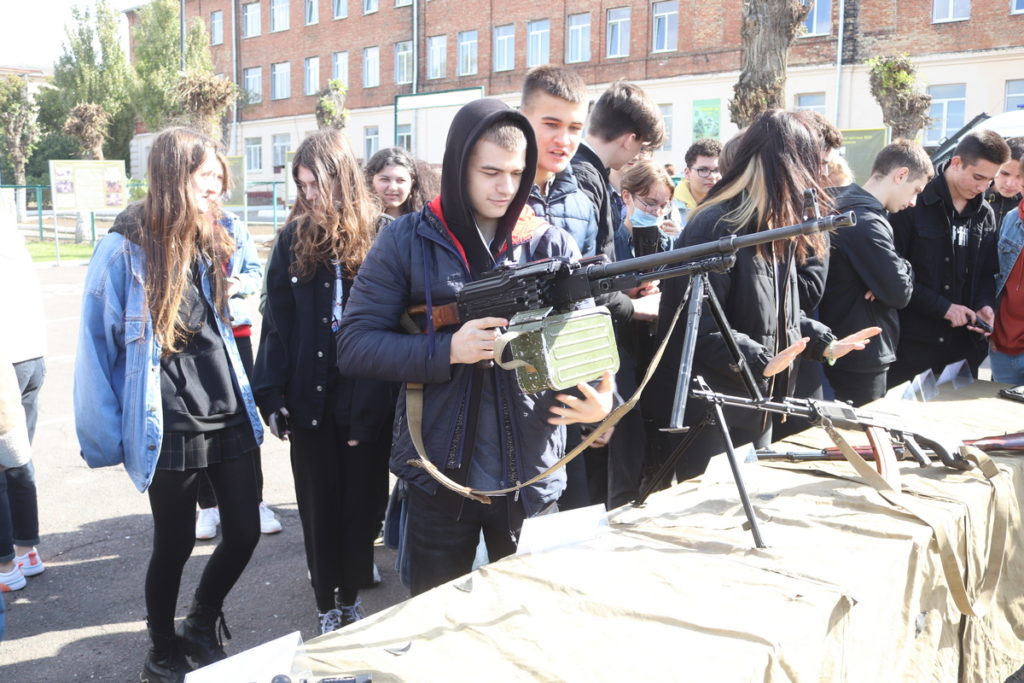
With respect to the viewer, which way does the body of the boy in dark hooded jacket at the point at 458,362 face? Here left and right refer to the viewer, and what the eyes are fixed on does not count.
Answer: facing the viewer and to the right of the viewer

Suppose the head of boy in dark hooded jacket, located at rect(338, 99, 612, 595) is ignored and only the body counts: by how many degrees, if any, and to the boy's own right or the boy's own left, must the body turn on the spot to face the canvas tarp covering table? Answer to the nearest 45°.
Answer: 0° — they already face it

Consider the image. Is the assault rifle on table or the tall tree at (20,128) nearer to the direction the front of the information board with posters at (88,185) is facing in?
the assault rifle on table

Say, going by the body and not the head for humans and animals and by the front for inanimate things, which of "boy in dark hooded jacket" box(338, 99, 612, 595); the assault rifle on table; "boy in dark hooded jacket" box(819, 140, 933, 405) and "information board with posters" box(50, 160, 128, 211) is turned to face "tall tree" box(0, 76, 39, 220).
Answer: the assault rifle on table

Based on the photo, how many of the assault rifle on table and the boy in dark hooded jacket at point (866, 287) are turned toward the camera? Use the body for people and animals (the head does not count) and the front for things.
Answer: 0
